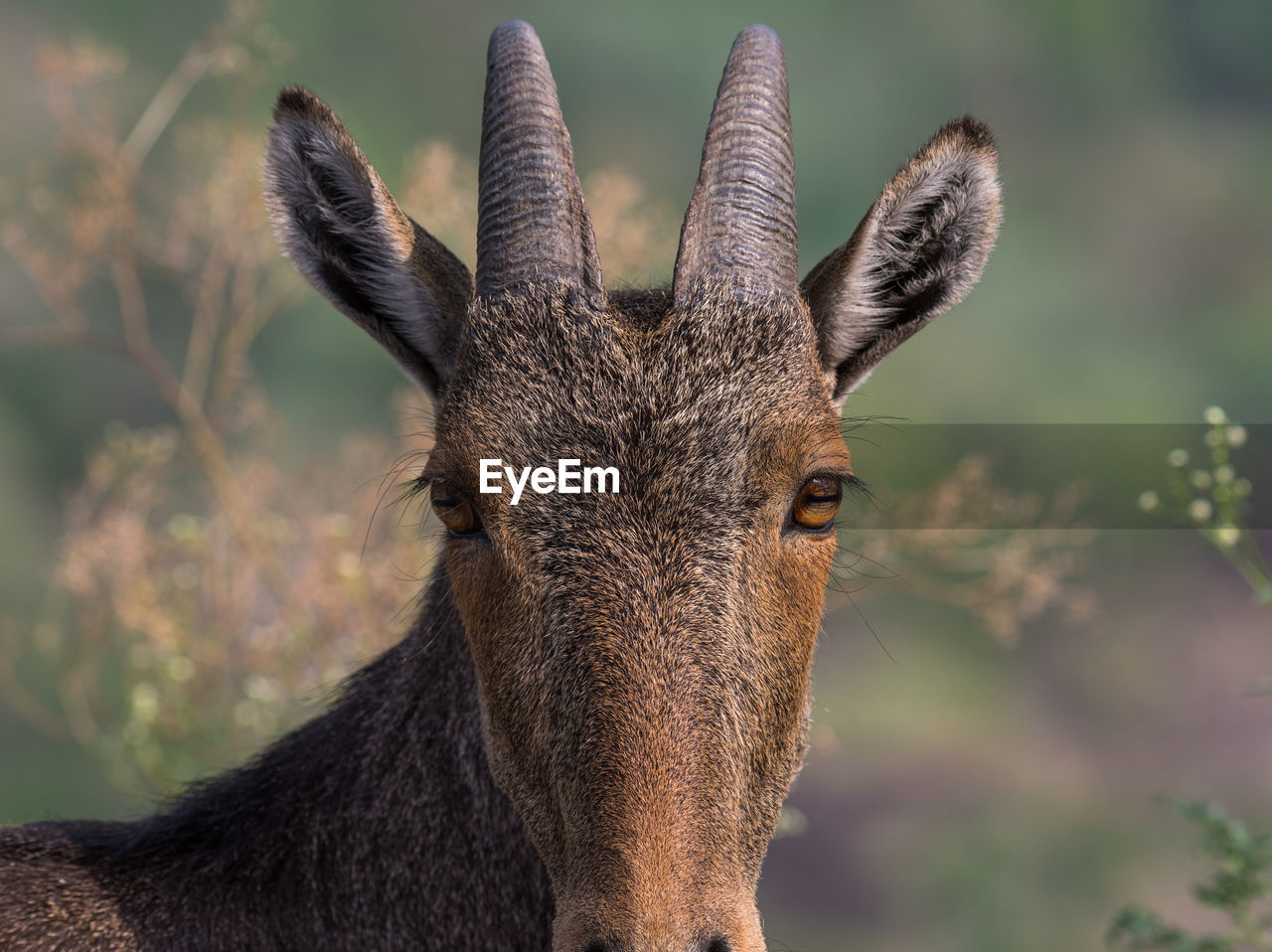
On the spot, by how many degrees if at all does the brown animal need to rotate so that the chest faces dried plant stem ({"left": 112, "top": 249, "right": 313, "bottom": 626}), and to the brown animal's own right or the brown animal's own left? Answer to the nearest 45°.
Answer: approximately 180°

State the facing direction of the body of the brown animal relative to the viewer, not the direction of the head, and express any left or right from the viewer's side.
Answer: facing the viewer and to the right of the viewer
